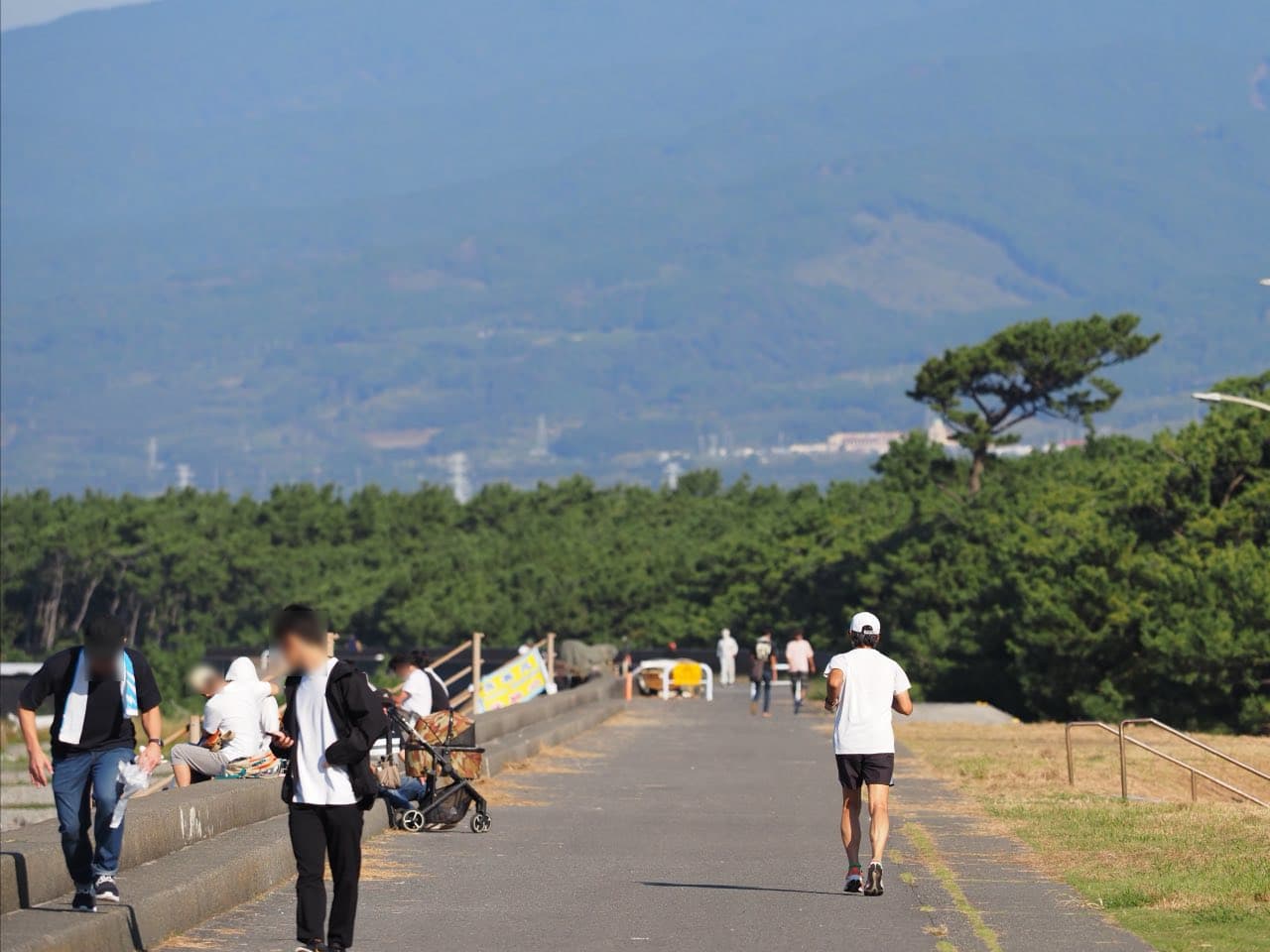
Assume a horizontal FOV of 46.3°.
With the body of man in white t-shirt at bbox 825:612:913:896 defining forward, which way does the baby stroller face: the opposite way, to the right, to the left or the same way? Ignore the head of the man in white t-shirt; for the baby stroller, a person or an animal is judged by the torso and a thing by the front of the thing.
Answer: to the right

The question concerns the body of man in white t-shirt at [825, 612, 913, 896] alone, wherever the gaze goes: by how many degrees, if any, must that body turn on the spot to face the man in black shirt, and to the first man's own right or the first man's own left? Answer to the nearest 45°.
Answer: approximately 135° to the first man's own left

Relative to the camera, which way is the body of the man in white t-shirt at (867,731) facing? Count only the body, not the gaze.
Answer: away from the camera

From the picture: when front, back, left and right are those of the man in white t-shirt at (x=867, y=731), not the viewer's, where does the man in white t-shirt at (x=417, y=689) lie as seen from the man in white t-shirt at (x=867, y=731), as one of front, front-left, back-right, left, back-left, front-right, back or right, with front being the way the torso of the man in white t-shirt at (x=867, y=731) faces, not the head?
front-left

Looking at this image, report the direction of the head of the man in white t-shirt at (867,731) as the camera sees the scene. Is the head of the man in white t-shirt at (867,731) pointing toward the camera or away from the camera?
away from the camera

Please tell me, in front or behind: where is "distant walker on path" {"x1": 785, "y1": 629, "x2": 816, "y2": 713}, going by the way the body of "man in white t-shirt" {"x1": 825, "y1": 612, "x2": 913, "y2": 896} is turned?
in front

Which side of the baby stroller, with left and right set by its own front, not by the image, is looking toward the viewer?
right

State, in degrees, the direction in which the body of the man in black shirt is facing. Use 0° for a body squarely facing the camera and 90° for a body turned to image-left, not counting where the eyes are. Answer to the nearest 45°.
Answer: approximately 0°

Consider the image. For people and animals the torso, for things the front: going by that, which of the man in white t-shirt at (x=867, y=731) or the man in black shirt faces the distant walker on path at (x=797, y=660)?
the man in white t-shirt

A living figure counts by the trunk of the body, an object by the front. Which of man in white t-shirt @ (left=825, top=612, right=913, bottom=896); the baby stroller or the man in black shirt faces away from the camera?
the man in white t-shirt
